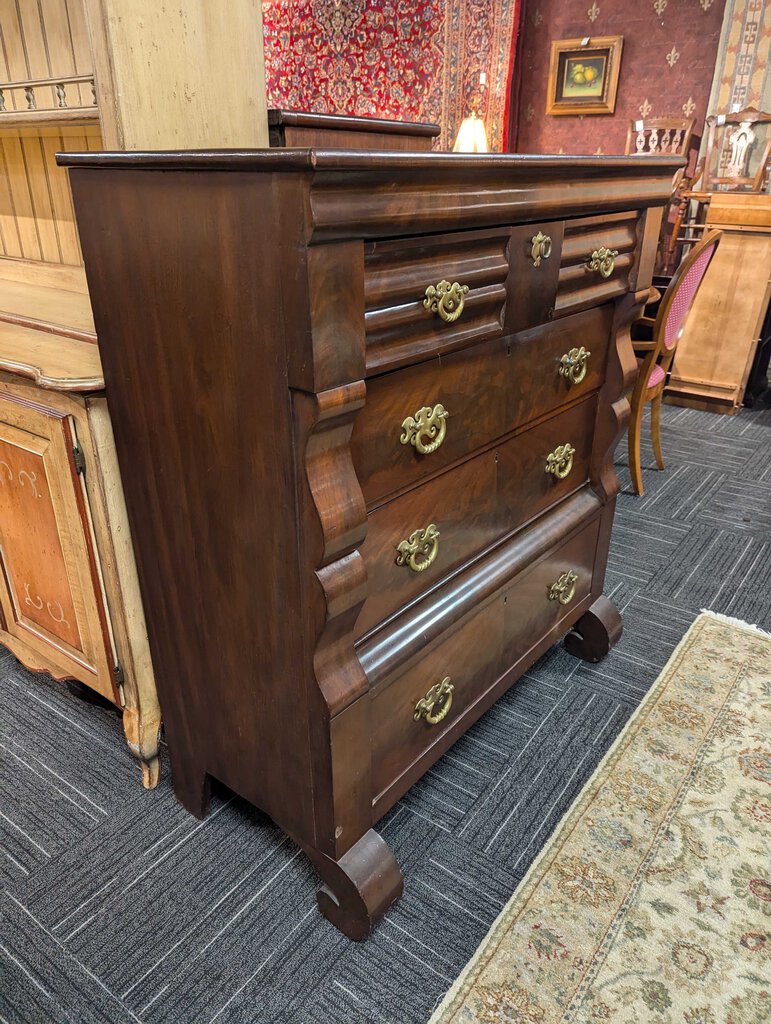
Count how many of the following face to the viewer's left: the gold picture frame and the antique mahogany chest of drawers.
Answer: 0

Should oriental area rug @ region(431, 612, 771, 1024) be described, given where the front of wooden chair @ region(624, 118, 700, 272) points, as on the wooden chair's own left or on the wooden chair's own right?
on the wooden chair's own left

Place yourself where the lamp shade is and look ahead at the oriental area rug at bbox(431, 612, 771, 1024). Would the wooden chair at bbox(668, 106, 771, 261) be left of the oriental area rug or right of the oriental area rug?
left

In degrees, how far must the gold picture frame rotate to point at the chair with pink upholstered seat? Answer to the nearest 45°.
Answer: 0° — it already faces it

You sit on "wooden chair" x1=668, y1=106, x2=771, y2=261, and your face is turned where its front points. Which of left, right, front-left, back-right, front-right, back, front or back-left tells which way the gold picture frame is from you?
right

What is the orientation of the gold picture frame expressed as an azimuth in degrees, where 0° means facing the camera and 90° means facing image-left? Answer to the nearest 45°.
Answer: approximately 0°

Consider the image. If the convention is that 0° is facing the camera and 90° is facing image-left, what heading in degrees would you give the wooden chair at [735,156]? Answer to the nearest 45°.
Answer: approximately 45°

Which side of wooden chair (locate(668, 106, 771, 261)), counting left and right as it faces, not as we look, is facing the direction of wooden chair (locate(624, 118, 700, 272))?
right

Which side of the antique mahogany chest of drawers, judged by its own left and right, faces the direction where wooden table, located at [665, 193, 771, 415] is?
left

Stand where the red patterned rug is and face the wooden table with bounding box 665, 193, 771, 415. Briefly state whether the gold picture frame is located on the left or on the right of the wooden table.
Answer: left

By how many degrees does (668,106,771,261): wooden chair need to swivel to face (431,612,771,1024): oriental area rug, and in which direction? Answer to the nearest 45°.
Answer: approximately 45° to its left

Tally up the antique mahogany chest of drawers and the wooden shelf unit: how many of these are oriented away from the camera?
0
